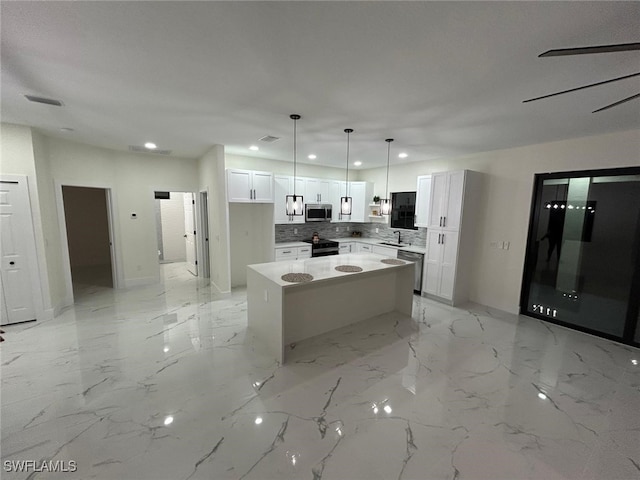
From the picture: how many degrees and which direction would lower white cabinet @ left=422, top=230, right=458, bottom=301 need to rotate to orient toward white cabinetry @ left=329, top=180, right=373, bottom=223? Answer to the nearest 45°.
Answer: approximately 90° to its right

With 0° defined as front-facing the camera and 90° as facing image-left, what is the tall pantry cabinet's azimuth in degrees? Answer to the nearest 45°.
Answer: approximately 45°

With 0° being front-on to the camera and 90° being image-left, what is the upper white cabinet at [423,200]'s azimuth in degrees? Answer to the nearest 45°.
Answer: approximately 45°

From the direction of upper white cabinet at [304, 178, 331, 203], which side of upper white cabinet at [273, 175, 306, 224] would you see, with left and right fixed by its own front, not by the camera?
left

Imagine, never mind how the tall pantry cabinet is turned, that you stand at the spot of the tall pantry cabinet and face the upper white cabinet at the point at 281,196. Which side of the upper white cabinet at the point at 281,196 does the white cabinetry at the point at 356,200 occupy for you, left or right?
right

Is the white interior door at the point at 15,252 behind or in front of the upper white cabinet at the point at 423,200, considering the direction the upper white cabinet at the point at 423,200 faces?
in front

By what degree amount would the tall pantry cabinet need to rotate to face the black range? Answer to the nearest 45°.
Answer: approximately 45° to its right

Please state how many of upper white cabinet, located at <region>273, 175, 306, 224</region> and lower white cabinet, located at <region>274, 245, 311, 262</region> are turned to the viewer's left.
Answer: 0

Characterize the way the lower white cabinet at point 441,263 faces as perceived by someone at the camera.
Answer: facing the viewer and to the left of the viewer

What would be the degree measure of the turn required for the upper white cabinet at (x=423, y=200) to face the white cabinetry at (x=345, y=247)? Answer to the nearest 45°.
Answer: approximately 45° to its right

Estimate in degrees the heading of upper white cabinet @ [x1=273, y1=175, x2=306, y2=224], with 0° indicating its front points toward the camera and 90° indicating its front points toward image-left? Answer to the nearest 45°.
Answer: approximately 315°
